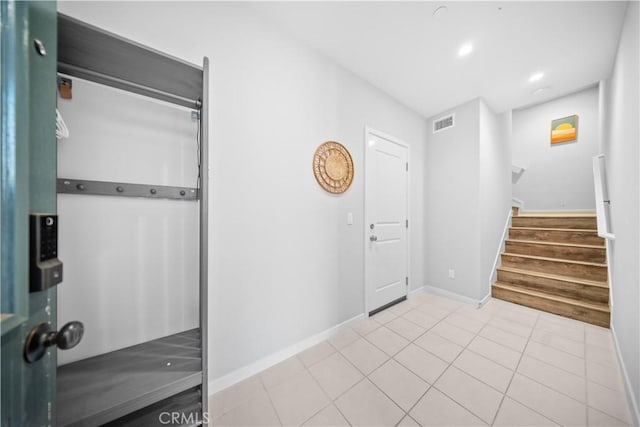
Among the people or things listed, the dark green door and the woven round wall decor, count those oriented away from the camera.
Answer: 0

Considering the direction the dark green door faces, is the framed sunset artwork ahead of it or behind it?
ahead

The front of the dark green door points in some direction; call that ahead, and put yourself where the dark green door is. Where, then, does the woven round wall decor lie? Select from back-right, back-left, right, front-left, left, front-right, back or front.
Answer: front-left

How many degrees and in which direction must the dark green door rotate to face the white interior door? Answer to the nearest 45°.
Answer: approximately 45° to its left

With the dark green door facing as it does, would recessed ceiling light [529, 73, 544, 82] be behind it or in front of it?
in front

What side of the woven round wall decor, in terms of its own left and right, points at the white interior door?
left

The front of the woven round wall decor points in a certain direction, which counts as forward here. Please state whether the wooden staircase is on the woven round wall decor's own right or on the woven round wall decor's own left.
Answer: on the woven round wall decor's own left

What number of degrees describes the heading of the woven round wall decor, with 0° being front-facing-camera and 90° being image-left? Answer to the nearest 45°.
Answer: approximately 315°

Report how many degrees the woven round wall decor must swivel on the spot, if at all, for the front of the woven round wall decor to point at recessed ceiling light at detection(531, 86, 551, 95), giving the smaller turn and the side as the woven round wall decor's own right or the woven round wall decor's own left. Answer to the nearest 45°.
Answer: approximately 45° to the woven round wall decor's own left

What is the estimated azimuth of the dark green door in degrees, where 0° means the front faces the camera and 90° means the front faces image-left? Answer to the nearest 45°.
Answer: approximately 315°
